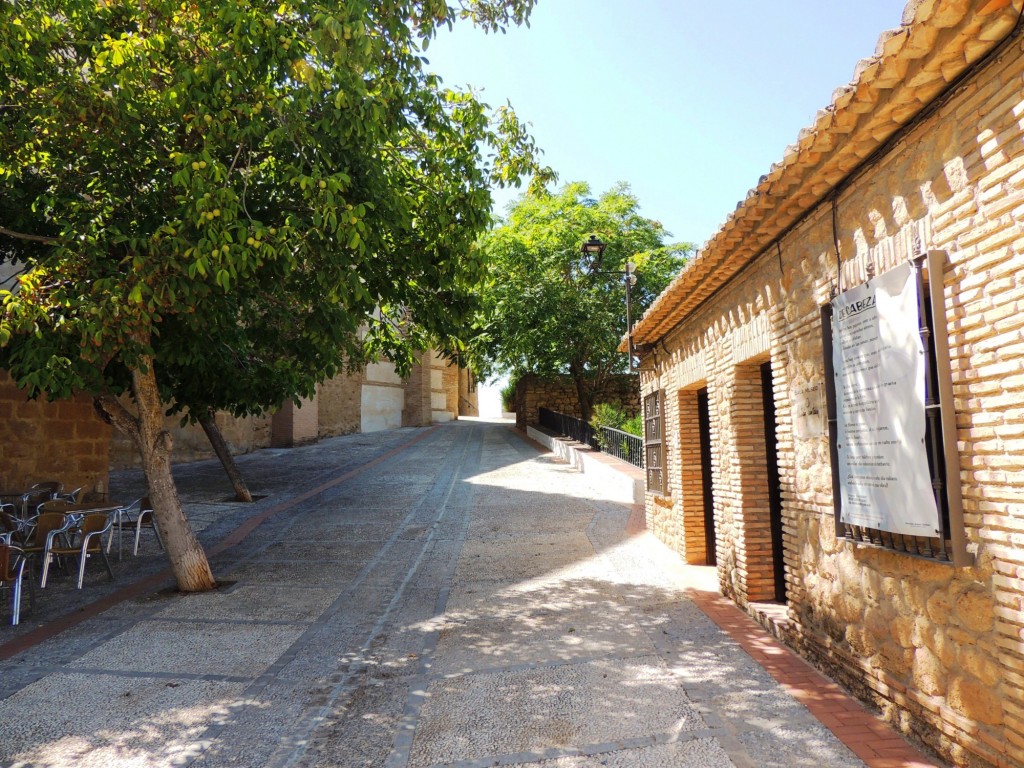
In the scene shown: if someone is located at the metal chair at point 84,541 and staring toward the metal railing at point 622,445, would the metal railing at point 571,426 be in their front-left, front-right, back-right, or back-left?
front-left

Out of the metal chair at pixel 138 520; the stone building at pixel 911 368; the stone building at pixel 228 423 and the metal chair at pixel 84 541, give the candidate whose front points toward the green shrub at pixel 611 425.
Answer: the stone building at pixel 228 423

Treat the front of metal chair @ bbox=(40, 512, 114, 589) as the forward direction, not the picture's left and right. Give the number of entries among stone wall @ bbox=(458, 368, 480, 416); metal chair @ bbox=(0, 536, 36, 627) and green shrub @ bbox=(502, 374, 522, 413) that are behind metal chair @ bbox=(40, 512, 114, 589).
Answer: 2

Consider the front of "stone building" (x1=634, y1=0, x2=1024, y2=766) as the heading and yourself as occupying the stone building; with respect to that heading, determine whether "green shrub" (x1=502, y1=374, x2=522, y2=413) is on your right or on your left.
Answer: on your right

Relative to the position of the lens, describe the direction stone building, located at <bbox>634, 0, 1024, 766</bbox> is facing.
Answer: facing the viewer and to the left of the viewer

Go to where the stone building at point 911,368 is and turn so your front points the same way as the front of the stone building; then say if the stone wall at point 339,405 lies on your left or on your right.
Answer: on your right

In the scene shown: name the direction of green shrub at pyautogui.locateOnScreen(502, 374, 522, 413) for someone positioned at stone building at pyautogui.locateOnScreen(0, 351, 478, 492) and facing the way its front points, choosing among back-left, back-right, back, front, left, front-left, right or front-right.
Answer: left

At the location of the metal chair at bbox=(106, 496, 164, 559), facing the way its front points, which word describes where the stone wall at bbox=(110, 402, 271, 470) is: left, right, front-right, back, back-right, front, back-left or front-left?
back-right

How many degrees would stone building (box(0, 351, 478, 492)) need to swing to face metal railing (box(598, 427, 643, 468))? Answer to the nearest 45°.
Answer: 0° — it already faces it

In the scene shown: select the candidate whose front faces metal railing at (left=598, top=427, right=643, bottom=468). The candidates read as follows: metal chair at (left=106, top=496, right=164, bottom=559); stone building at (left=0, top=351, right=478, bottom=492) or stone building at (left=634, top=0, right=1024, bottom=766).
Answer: stone building at (left=0, top=351, right=478, bottom=492)

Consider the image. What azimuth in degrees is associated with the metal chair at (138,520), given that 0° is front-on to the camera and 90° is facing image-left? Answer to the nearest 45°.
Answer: approximately 45°

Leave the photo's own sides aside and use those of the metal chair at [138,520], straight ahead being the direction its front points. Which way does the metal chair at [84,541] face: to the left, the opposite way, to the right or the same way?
the same way

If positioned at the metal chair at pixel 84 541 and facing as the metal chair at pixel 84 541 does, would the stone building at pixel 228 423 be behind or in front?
behind
